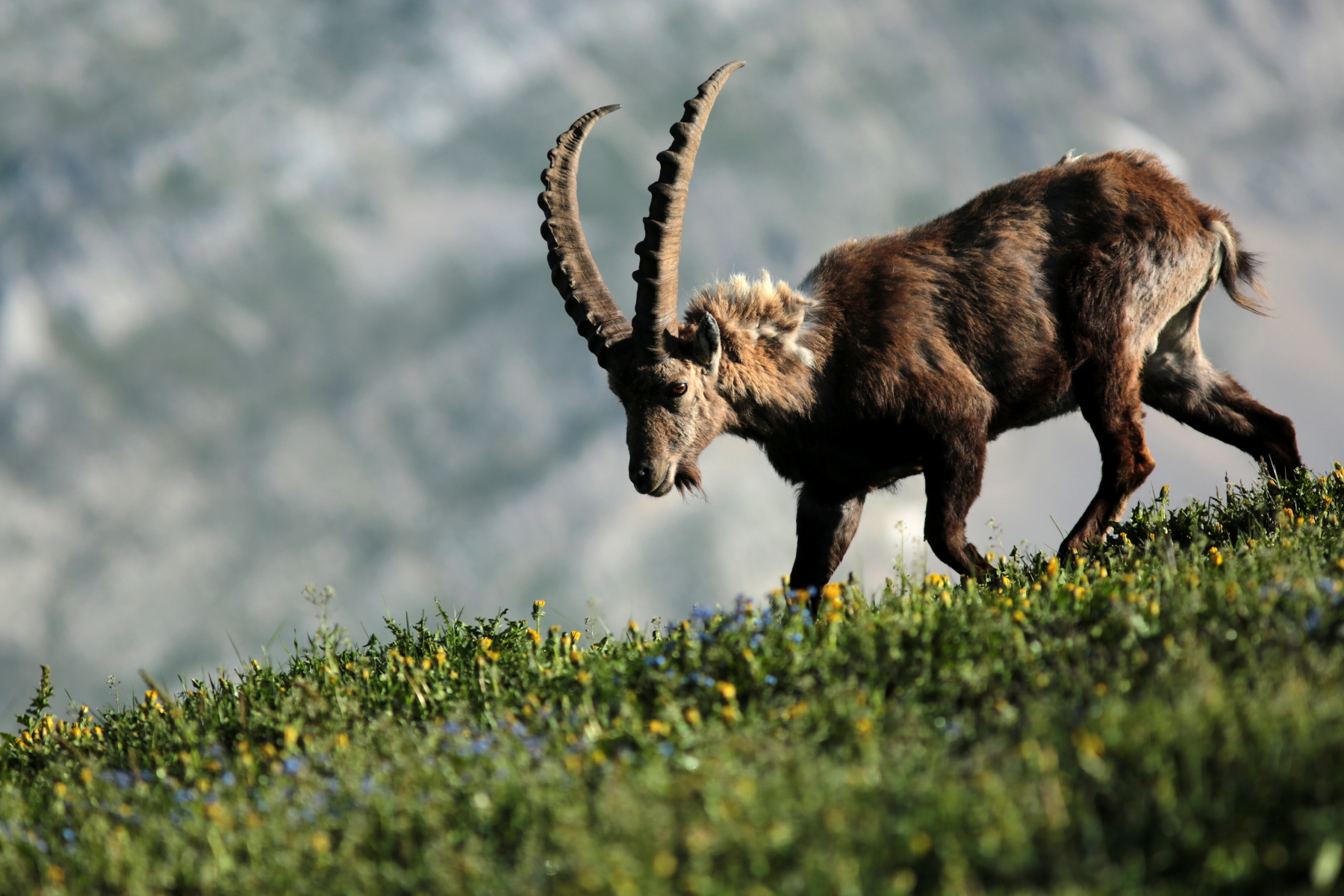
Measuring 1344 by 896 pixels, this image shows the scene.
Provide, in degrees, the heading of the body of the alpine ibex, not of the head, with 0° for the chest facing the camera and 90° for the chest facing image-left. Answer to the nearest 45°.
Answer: approximately 90°
